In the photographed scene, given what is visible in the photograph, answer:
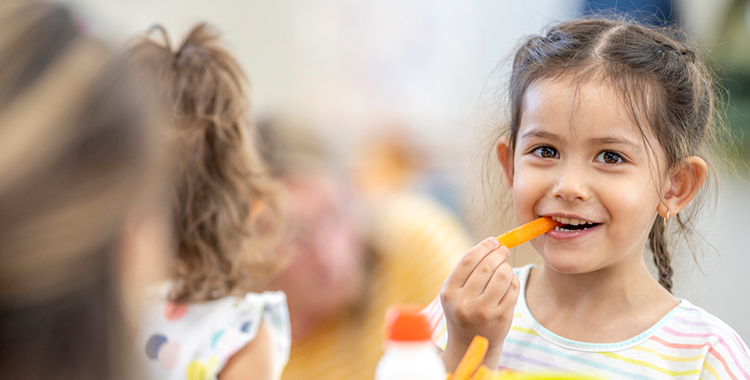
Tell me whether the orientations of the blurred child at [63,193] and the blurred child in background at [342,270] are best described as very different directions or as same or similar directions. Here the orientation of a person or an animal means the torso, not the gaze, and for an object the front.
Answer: very different directions

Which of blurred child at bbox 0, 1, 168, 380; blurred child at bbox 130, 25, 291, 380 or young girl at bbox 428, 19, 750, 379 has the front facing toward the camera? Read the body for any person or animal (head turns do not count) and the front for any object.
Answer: the young girl

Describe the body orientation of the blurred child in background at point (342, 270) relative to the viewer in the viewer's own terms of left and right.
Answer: facing the viewer and to the left of the viewer

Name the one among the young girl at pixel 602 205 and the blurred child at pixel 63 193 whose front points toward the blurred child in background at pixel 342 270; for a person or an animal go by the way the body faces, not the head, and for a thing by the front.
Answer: the blurred child

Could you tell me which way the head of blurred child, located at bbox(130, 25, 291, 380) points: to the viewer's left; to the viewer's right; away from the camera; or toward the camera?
away from the camera

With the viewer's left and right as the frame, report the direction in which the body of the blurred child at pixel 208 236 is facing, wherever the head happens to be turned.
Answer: facing away from the viewer and to the right of the viewer

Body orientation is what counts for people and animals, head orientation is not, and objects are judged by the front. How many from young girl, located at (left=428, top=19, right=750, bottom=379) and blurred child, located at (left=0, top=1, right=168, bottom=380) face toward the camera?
1

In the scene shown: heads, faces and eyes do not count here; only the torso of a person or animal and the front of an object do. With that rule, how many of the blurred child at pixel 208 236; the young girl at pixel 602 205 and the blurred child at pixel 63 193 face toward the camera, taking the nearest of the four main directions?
1

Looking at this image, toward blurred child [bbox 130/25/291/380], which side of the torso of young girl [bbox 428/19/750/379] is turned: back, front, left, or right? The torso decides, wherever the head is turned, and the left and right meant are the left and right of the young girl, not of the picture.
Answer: right

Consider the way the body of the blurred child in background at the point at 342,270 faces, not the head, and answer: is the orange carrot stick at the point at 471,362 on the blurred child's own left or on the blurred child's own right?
on the blurred child's own left

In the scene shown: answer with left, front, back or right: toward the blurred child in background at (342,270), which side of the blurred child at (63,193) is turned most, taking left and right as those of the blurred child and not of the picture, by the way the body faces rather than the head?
front

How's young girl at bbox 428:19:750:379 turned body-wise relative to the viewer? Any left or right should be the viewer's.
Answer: facing the viewer

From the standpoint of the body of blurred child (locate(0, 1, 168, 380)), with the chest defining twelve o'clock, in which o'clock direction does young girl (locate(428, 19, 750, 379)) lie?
The young girl is roughly at 2 o'clock from the blurred child.

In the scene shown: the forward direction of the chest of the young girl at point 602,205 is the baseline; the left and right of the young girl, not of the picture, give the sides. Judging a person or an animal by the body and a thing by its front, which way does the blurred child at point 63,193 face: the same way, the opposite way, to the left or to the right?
the opposite way

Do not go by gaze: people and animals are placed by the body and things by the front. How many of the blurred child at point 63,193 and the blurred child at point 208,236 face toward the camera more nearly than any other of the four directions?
0

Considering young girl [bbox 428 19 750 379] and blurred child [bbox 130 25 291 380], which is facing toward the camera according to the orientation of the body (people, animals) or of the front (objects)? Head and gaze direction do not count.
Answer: the young girl

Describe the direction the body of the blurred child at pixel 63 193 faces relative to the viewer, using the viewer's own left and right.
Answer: facing away from the viewer and to the right of the viewer
